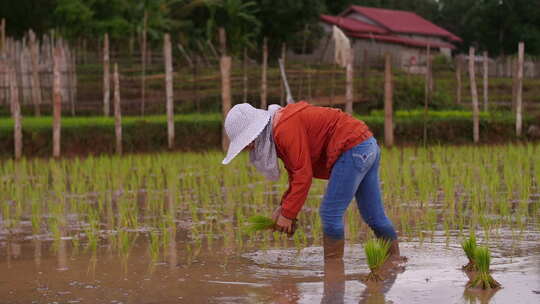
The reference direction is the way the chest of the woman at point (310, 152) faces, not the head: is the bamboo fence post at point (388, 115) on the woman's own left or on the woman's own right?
on the woman's own right

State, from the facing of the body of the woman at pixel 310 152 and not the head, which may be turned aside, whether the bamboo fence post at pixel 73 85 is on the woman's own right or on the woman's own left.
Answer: on the woman's own right

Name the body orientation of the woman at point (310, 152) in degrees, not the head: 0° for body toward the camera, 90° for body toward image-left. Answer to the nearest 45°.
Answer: approximately 90°

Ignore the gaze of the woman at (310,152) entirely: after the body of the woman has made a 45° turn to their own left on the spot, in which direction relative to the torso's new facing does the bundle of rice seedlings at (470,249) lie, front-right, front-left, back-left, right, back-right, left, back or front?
back-left

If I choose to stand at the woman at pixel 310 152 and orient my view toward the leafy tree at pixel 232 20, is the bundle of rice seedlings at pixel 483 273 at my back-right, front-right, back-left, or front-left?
back-right

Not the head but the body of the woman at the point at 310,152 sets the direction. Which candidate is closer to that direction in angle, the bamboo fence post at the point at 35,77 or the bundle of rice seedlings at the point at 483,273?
the bamboo fence post

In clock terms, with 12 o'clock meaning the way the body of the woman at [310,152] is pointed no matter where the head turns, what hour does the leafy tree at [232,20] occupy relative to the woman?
The leafy tree is roughly at 3 o'clock from the woman.

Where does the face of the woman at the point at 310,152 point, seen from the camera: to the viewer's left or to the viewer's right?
to the viewer's left

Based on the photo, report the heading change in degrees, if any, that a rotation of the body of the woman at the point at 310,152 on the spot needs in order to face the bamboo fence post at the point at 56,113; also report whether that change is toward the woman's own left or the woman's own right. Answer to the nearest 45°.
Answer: approximately 45° to the woman's own right

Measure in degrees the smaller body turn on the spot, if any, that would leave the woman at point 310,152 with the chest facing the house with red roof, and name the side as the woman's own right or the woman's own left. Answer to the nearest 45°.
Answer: approximately 90° to the woman's own right
